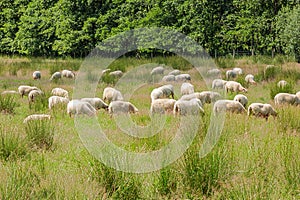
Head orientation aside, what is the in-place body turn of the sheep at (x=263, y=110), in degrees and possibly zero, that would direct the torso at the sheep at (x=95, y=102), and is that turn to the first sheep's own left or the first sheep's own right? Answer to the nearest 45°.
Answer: approximately 180°

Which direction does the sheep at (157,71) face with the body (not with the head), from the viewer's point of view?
to the viewer's left

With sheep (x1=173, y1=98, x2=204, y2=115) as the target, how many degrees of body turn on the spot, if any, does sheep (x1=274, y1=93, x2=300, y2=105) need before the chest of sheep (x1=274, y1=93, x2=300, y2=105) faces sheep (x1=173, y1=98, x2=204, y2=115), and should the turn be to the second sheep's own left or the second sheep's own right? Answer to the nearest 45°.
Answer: approximately 135° to the second sheep's own right

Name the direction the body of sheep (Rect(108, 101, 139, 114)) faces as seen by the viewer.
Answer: to the viewer's right

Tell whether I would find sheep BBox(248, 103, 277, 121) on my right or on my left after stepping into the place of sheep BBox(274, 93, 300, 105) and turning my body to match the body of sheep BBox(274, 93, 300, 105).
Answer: on my right

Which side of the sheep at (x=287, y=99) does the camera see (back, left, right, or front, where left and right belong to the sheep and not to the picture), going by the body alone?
right

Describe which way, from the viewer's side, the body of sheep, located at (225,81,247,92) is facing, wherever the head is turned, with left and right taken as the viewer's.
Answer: facing to the right of the viewer

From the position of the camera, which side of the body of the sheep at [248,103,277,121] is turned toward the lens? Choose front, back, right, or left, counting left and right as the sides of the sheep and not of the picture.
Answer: right

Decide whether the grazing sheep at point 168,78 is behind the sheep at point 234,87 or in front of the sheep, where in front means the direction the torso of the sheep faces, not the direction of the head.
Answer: behind

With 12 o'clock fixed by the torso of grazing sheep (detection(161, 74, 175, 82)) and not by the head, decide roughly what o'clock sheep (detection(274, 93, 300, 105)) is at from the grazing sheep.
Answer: The sheep is roughly at 8 o'clock from the grazing sheep.

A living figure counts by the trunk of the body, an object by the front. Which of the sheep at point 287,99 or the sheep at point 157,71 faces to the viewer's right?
the sheep at point 287,99

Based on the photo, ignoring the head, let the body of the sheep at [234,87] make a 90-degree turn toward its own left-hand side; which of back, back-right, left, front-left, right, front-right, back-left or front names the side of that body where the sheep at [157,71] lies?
front-left

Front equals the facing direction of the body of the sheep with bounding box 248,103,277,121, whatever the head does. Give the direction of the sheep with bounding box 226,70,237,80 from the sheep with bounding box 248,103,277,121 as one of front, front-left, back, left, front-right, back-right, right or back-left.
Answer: left

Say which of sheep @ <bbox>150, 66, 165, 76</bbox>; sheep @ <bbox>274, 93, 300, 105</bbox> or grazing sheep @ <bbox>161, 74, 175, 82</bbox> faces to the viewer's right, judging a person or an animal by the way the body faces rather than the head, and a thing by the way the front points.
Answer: sheep @ <bbox>274, 93, 300, 105</bbox>

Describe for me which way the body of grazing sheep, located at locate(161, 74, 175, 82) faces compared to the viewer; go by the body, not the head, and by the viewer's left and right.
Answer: facing to the left of the viewer

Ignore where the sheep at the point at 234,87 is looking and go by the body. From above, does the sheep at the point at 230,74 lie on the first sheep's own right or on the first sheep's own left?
on the first sheep's own left
